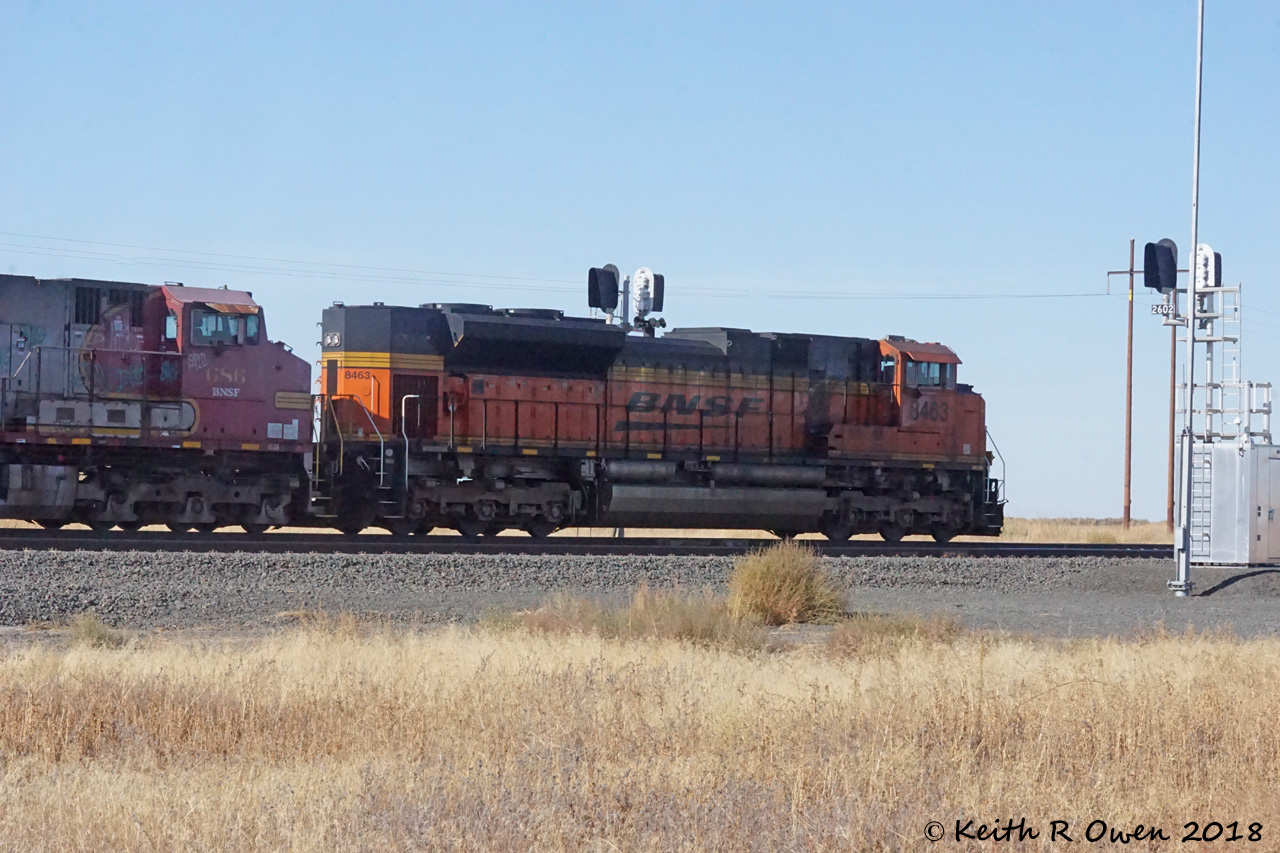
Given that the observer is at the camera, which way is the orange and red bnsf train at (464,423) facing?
facing away from the viewer and to the right of the viewer

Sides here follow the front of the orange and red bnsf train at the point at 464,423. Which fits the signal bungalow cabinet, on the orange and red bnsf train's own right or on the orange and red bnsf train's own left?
on the orange and red bnsf train's own right
